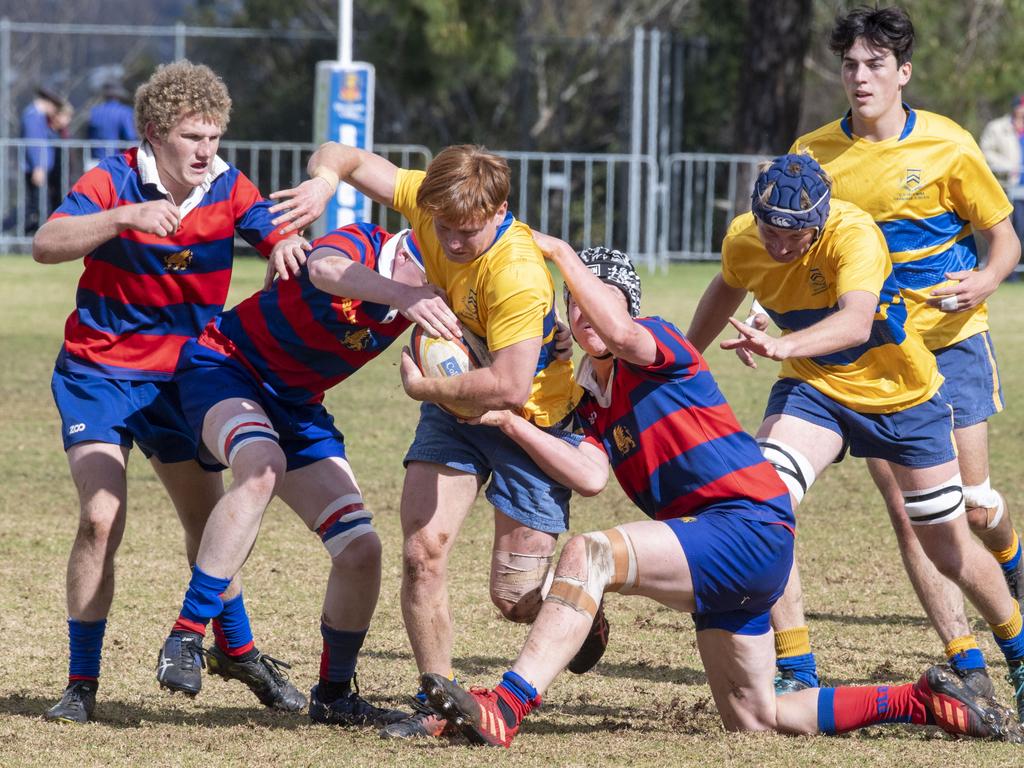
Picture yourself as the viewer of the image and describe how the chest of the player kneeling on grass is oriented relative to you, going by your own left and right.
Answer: facing to the left of the viewer

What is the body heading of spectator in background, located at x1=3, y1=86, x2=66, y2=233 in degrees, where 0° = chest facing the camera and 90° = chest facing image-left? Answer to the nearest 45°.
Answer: approximately 270°

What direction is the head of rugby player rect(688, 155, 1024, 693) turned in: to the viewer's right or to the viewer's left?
to the viewer's left

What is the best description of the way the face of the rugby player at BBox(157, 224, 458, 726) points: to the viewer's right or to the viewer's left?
to the viewer's right

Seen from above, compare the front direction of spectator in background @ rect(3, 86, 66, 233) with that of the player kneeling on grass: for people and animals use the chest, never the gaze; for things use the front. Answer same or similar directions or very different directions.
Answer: very different directions

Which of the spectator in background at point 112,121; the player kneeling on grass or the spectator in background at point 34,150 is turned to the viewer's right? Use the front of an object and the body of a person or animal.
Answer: the spectator in background at point 34,150

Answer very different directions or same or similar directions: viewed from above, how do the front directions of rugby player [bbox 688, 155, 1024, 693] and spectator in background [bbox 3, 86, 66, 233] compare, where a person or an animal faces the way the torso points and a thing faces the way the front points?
very different directions

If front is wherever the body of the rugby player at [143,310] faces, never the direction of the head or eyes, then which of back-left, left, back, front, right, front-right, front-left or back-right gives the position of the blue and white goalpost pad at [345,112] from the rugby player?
back-left

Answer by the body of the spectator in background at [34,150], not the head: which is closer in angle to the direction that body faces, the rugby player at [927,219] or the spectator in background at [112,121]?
the spectator in background

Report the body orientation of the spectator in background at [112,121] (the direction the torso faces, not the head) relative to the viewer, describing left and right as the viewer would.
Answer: facing away from the viewer

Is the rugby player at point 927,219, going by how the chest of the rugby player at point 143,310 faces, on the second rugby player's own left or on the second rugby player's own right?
on the second rugby player's own left
